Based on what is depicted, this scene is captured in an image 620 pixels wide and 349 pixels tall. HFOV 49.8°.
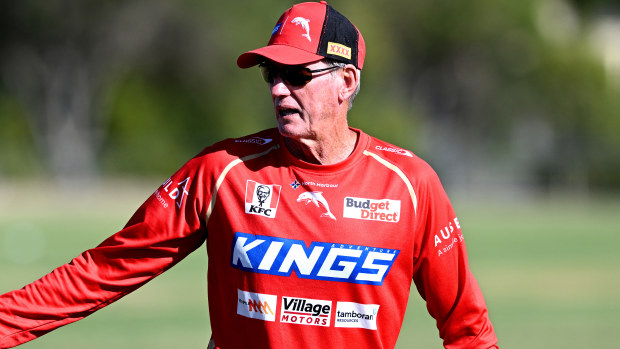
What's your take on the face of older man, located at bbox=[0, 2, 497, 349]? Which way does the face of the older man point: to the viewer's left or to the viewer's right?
to the viewer's left

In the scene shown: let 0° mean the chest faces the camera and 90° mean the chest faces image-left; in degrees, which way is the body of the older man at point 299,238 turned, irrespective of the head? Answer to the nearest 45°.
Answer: approximately 0°
